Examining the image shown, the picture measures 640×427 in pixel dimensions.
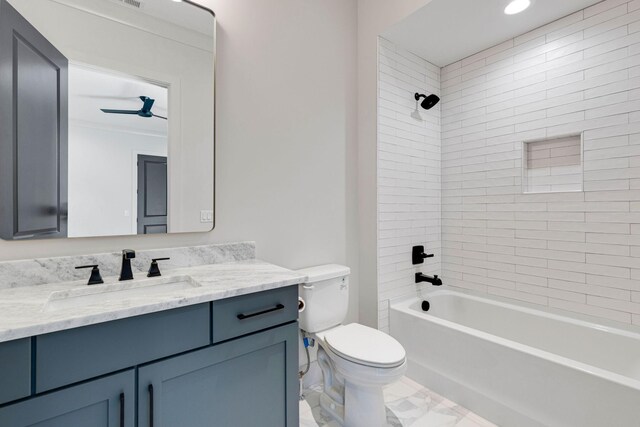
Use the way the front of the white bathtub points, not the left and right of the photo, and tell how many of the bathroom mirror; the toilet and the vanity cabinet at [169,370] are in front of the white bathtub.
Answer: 3

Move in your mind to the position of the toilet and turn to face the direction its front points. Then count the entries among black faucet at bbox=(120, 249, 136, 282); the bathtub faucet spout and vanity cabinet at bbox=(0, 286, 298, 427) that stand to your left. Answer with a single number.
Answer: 1

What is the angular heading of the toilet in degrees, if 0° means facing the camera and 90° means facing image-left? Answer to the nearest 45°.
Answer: approximately 315°

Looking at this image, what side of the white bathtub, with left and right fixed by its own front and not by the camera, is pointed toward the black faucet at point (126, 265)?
front

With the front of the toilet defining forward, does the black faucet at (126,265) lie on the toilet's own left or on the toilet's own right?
on the toilet's own right

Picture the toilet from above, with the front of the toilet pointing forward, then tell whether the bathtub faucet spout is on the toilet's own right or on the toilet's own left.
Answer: on the toilet's own left

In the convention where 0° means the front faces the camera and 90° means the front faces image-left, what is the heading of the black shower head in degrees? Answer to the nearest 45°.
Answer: approximately 315°

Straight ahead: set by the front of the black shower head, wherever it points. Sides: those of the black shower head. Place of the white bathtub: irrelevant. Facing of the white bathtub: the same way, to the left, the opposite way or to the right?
to the right

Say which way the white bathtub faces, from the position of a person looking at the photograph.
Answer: facing the viewer and to the left of the viewer

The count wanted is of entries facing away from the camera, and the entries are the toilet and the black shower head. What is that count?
0
